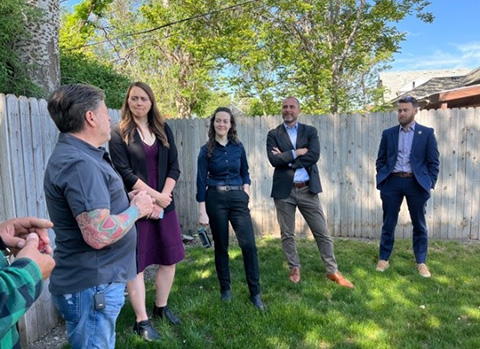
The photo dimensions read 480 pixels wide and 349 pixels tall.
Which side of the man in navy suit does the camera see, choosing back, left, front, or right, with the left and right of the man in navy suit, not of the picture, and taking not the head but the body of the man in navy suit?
front

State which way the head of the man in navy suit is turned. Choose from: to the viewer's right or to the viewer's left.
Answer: to the viewer's left

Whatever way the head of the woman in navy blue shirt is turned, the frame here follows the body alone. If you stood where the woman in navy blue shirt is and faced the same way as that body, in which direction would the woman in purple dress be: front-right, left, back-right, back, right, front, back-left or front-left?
front-right

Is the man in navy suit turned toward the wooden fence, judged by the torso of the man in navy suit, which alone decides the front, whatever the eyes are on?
no

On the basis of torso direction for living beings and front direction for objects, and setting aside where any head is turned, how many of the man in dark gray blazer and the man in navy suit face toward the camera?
2

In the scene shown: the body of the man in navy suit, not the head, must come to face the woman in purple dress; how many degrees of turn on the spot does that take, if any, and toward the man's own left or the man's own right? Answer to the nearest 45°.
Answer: approximately 45° to the man's own right

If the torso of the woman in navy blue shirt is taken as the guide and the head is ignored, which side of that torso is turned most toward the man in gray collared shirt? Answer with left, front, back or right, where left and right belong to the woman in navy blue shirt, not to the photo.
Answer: front

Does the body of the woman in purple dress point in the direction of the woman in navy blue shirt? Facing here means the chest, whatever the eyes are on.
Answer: no

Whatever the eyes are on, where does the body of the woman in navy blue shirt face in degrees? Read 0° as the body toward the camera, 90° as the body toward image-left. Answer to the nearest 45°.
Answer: approximately 0°

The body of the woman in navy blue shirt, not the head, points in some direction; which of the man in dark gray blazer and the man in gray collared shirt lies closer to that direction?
the man in gray collared shirt

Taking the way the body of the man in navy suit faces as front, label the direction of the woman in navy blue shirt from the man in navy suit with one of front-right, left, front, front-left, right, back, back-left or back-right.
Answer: front-right

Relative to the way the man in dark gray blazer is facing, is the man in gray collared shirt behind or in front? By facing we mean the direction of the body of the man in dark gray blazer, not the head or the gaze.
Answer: in front

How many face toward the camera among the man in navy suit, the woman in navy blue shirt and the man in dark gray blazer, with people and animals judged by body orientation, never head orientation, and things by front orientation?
3

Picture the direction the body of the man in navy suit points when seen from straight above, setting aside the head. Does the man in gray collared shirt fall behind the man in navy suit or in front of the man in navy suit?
in front

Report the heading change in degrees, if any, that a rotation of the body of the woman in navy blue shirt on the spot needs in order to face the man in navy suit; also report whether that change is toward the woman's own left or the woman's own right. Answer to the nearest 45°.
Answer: approximately 90° to the woman's own left

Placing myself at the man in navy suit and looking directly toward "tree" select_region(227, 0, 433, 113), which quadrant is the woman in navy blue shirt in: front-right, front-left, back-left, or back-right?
back-left

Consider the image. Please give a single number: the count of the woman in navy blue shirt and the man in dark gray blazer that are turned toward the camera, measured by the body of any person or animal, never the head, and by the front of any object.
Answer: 2

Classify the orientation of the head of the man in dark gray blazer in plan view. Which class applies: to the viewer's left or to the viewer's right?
to the viewer's left
